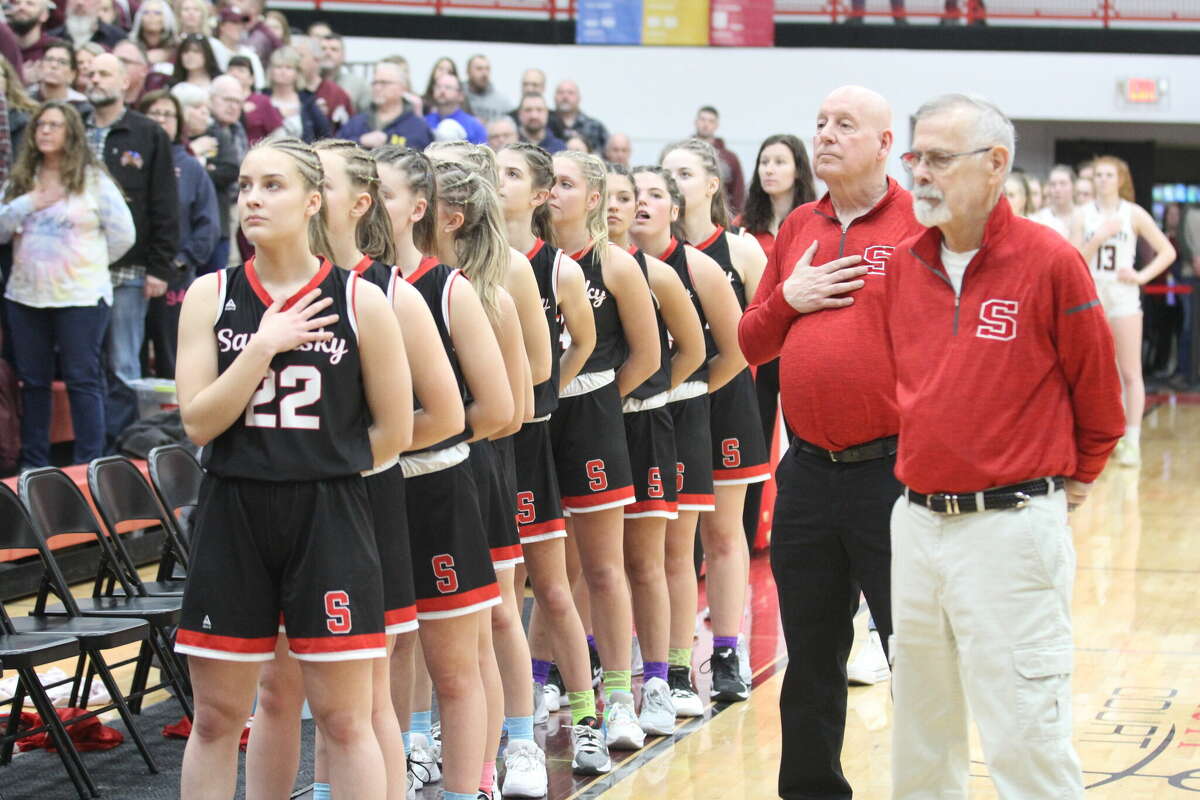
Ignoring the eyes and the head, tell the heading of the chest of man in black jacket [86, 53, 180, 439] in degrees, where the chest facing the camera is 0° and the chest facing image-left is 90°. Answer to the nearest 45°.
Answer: approximately 45°

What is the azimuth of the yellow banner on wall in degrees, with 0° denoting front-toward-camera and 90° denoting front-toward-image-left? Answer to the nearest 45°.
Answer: approximately 0°

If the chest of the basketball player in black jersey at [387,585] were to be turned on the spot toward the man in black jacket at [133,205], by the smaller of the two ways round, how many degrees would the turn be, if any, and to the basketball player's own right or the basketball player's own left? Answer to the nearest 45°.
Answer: approximately 135° to the basketball player's own right

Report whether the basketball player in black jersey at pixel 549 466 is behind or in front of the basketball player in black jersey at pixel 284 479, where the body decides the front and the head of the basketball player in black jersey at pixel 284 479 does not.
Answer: behind

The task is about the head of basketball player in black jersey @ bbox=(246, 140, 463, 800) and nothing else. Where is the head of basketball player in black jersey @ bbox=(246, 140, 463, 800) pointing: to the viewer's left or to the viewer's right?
to the viewer's left

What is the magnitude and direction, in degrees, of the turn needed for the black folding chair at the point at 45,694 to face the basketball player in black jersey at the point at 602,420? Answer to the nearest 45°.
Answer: approximately 45° to its left

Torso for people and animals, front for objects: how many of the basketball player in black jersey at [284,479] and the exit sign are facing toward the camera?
2

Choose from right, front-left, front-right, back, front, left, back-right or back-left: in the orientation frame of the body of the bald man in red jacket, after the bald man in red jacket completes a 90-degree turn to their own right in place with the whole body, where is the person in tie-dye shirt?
front

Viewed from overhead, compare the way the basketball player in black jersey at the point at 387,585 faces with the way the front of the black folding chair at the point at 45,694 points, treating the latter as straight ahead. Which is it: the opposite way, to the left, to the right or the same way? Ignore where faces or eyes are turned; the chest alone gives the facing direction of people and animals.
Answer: to the right
